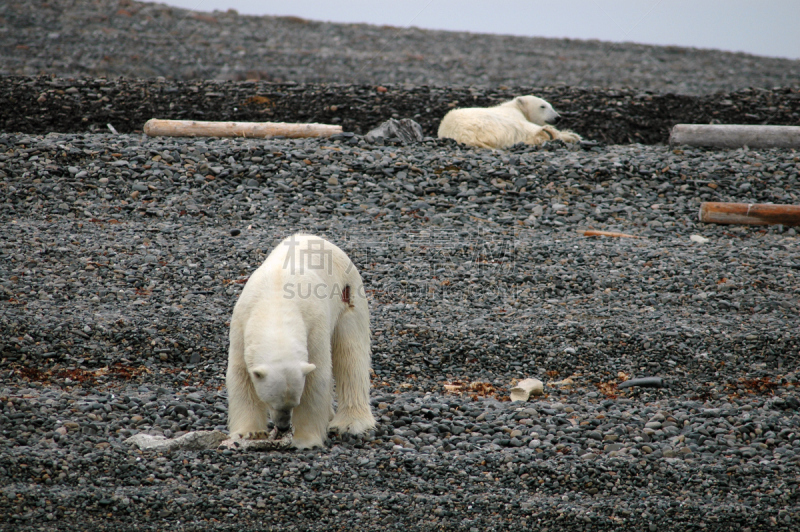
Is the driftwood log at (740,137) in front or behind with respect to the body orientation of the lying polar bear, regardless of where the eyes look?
in front

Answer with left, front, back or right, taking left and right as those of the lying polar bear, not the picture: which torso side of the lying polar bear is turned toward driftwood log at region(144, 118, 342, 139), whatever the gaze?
back

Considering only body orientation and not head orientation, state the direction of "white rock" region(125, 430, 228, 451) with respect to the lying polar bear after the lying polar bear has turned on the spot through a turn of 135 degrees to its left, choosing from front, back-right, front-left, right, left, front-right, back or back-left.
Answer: back-left

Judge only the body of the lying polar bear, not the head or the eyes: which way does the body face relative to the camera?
to the viewer's right

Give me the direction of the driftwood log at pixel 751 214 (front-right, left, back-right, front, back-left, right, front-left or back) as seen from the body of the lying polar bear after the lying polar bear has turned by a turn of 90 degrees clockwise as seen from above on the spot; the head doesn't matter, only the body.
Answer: front-left

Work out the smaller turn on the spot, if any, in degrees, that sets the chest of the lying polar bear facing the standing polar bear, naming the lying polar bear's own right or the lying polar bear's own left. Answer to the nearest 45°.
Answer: approximately 90° to the lying polar bear's own right

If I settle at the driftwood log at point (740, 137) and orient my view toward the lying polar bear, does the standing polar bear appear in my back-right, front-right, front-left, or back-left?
front-left
